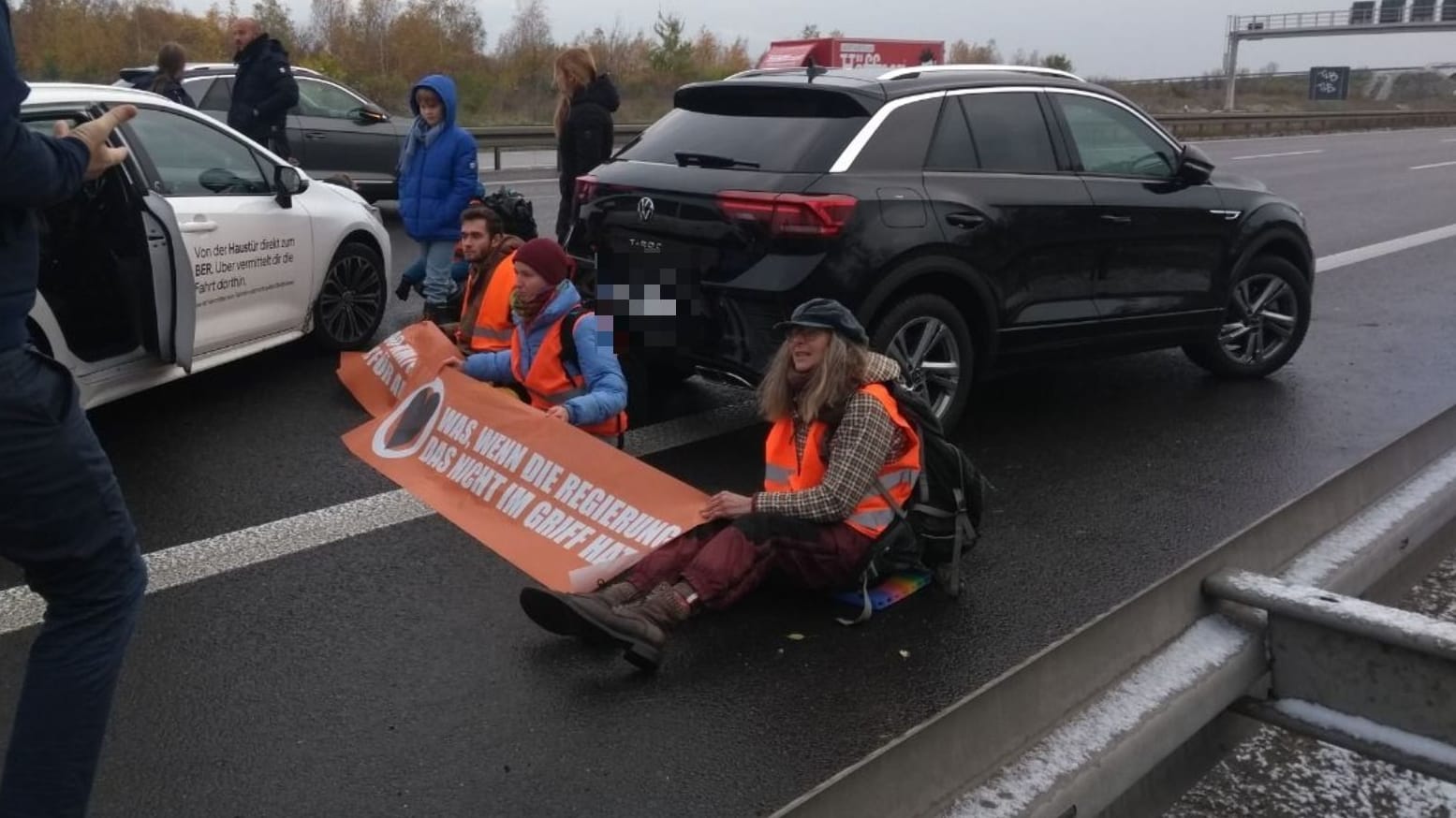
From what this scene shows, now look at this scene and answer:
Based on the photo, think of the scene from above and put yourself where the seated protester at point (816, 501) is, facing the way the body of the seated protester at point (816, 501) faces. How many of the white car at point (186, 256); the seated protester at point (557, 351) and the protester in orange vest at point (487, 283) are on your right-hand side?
3

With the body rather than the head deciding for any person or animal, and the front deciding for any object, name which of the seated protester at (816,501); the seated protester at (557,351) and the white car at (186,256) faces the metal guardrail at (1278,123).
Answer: the white car

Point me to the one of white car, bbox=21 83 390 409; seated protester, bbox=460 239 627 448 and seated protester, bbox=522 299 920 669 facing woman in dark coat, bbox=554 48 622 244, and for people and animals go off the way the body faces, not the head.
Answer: the white car

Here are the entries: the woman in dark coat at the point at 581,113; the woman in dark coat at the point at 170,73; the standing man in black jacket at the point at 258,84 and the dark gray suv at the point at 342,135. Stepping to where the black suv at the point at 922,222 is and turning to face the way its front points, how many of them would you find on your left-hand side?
4

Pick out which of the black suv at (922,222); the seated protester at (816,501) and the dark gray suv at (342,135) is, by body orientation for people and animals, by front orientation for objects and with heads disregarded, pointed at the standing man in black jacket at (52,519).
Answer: the seated protester

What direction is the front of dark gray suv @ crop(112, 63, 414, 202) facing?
to the viewer's right

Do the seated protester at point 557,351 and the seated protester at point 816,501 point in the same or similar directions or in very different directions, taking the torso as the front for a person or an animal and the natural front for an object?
same or similar directions

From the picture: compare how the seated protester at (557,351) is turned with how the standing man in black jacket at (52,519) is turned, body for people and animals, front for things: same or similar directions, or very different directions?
very different directions

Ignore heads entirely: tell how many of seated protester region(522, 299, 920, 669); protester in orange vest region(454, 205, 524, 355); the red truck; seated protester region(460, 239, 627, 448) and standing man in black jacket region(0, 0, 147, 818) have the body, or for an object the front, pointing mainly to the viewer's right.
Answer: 1

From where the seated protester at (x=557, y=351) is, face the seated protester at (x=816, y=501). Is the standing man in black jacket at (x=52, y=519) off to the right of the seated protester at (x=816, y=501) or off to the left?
right

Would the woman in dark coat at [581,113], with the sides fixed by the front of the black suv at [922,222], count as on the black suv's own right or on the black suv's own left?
on the black suv's own left

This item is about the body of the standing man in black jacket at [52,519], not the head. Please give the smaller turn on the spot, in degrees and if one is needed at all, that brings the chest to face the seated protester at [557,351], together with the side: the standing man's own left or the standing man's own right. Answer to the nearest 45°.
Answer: approximately 45° to the standing man's own left

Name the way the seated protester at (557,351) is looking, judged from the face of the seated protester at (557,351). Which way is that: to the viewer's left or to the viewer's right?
to the viewer's left

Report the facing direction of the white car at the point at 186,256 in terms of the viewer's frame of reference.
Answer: facing away from the viewer and to the right of the viewer

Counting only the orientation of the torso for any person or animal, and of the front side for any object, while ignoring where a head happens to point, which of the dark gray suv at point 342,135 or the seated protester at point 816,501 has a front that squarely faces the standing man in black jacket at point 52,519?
the seated protester

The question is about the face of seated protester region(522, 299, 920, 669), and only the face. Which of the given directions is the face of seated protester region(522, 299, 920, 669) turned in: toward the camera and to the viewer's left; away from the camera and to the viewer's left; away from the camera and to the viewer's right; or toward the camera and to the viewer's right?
toward the camera and to the viewer's left

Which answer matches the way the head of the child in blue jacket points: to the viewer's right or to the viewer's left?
to the viewer's left
